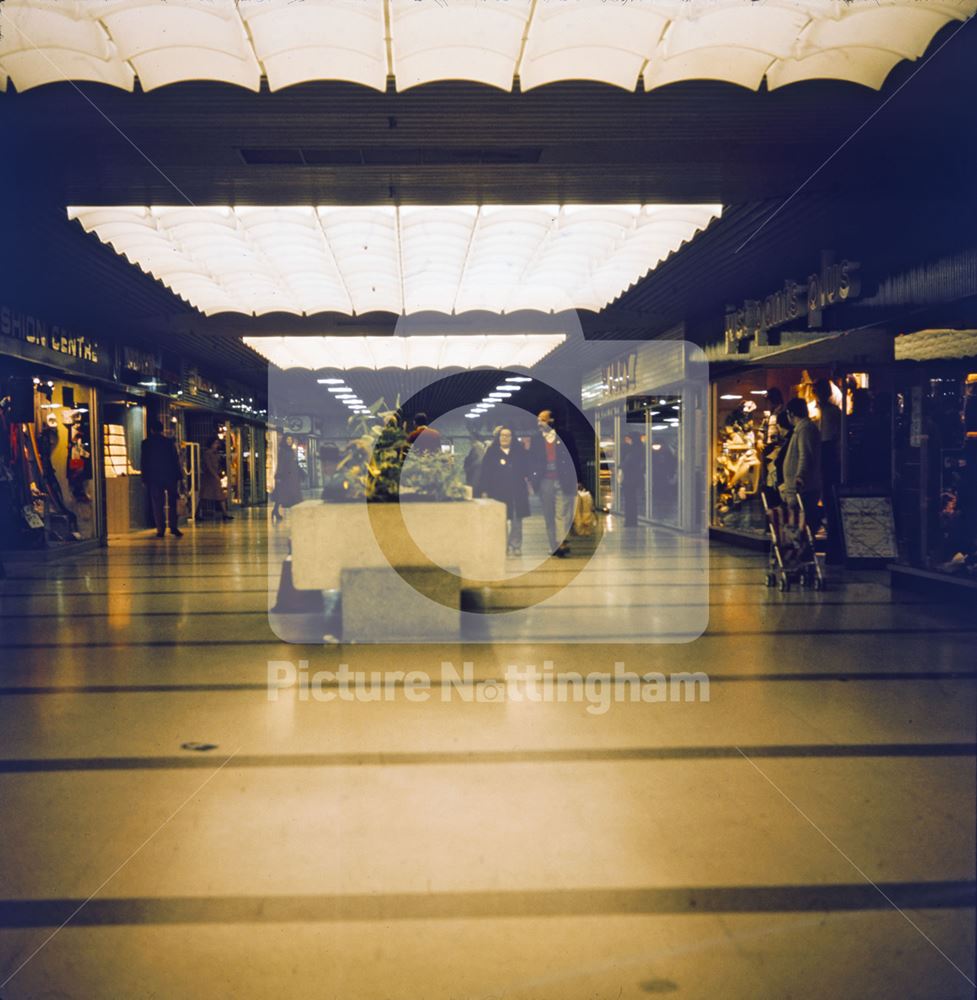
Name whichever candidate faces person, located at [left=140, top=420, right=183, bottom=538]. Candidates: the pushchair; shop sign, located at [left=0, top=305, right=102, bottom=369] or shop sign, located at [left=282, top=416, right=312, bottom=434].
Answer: shop sign, located at [left=282, top=416, right=312, bottom=434]

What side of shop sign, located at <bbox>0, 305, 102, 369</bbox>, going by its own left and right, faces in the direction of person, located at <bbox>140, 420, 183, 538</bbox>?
left

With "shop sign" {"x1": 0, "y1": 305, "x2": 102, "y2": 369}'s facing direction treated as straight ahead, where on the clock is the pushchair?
The pushchair is roughly at 12 o'clock from the shop sign.

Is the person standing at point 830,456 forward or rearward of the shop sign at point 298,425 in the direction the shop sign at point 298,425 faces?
forward

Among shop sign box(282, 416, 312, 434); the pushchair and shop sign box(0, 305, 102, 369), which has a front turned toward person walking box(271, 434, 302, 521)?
shop sign box(282, 416, 312, 434)

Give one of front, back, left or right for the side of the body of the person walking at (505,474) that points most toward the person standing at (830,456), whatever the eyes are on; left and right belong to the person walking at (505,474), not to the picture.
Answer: left

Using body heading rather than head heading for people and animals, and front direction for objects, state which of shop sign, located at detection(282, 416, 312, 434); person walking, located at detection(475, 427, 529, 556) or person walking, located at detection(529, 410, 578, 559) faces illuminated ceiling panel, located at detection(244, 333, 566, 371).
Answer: the shop sign

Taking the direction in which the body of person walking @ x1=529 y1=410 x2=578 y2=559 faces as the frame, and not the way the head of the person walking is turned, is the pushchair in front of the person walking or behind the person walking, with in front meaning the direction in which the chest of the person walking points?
in front

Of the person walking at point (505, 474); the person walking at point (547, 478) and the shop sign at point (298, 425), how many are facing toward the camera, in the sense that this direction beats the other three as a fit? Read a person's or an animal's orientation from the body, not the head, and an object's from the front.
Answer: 3

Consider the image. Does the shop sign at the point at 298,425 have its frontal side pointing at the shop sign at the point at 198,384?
yes
